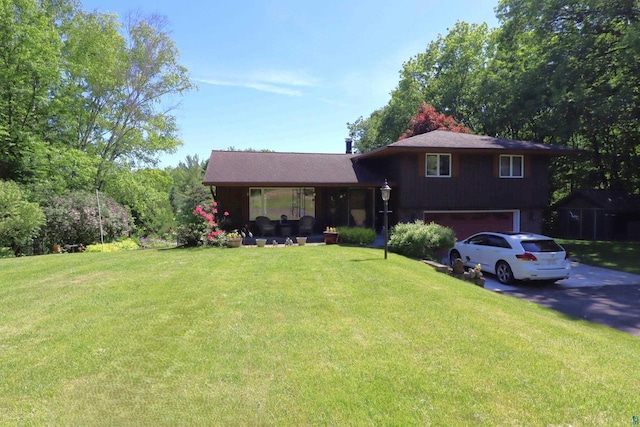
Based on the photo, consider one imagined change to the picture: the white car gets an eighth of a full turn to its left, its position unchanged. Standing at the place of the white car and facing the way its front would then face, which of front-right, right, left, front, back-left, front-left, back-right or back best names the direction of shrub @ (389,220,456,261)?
front

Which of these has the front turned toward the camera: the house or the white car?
the house

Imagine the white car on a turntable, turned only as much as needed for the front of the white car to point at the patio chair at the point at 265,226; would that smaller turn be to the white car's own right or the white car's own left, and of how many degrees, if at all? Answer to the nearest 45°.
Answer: approximately 45° to the white car's own left

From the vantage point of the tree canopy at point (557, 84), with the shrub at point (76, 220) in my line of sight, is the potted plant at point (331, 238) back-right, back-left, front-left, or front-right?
front-left

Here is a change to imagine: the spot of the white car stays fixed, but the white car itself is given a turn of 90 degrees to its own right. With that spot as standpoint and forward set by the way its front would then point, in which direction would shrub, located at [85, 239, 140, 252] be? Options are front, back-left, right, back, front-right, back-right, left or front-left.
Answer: back-left

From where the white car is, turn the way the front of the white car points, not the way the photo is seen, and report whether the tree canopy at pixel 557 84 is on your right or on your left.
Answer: on your right

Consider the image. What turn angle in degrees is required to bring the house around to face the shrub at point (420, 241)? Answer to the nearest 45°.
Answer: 0° — it already faces it

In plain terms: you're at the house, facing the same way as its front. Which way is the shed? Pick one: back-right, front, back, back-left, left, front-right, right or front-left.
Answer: back-left

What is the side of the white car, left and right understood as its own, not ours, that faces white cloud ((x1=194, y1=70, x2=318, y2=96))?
front

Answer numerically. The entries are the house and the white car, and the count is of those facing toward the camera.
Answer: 1

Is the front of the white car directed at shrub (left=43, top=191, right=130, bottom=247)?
no

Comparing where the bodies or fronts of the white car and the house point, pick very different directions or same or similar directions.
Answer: very different directions

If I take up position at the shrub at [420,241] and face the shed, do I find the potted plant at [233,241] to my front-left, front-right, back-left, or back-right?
back-left

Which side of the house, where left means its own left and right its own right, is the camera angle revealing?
front

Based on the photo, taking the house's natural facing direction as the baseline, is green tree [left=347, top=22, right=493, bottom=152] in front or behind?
behind

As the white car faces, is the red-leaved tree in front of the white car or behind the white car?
in front

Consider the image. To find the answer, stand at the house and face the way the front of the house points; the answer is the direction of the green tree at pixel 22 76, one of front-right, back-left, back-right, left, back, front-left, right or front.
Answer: right

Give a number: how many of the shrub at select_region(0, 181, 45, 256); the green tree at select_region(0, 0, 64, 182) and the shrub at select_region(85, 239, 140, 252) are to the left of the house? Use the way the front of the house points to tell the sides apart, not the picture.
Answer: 0

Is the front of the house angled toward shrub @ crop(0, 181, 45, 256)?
no

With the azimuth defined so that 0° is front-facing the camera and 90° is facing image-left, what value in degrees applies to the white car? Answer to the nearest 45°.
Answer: approximately 135°

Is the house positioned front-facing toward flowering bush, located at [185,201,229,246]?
no
